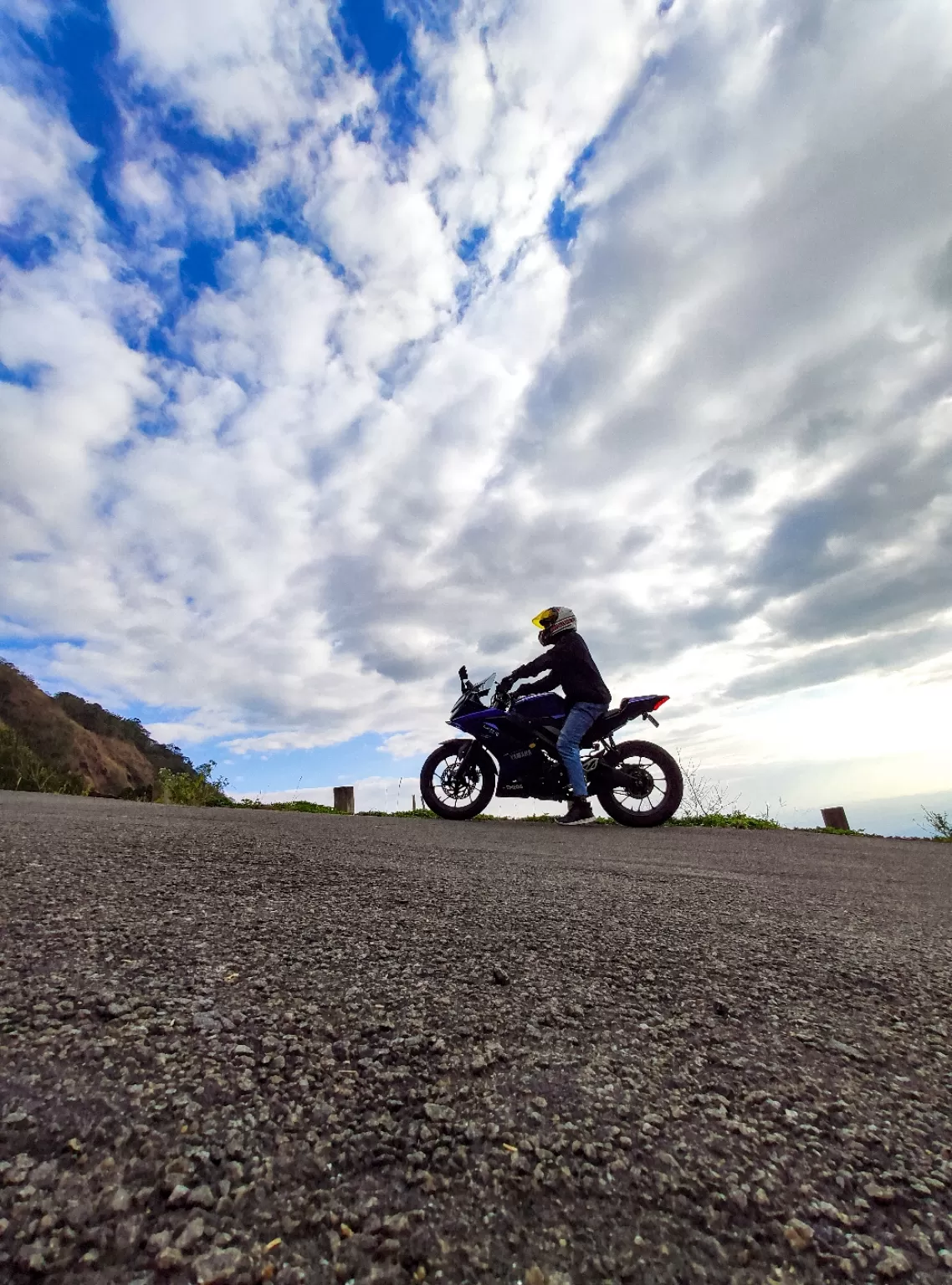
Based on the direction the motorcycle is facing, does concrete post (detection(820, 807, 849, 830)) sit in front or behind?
behind

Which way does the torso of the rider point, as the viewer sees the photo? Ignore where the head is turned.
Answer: to the viewer's left

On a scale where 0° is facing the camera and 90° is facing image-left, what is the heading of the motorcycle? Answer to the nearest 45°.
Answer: approximately 90°

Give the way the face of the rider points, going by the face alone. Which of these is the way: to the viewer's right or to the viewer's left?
to the viewer's left

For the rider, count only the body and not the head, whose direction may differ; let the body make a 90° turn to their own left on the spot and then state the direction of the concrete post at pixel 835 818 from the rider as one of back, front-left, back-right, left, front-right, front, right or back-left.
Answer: back-left

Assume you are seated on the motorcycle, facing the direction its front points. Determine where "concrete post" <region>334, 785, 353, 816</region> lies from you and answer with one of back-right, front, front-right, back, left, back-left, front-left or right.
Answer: front-right

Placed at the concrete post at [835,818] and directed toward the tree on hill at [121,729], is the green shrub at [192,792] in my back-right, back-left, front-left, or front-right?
front-left

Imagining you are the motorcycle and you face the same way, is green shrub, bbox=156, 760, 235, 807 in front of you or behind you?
in front
